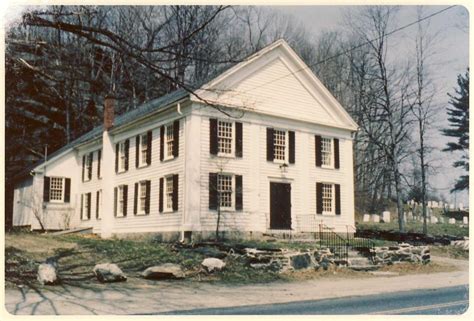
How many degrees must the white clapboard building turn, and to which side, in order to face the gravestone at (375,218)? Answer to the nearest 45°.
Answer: approximately 90° to its left

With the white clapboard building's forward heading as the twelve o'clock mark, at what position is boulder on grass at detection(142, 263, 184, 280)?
The boulder on grass is roughly at 2 o'clock from the white clapboard building.

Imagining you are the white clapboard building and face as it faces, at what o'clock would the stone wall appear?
The stone wall is roughly at 12 o'clock from the white clapboard building.

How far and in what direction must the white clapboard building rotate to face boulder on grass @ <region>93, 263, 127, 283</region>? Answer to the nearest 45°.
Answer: approximately 90° to its right

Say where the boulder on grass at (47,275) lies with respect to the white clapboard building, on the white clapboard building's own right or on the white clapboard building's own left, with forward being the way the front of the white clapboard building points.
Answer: on the white clapboard building's own right

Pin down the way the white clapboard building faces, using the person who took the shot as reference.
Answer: facing the viewer and to the right of the viewer

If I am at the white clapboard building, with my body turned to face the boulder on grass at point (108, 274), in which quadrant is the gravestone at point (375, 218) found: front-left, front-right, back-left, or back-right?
back-left

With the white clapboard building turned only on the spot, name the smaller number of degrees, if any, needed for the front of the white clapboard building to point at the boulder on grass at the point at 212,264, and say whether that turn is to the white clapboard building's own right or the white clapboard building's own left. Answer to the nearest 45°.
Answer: approximately 45° to the white clapboard building's own right
